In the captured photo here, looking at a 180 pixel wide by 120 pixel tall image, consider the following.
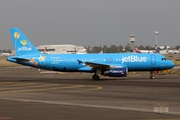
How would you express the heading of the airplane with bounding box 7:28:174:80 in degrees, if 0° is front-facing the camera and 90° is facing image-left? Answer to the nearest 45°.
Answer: approximately 270°
